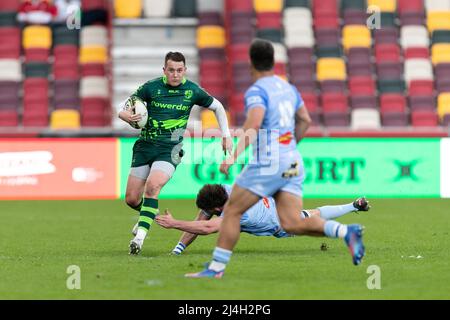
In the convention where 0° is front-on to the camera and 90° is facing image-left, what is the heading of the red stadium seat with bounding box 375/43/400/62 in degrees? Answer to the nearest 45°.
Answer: approximately 0°

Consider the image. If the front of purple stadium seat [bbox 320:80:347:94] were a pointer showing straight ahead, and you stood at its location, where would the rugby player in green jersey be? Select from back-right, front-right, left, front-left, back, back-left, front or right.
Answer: front

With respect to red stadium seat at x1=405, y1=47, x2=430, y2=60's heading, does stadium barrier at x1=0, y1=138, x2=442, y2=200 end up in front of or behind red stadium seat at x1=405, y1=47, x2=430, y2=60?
in front

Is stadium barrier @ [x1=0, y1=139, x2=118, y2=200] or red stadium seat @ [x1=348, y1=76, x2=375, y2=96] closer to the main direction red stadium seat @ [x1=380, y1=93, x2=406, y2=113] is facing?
the stadium barrier

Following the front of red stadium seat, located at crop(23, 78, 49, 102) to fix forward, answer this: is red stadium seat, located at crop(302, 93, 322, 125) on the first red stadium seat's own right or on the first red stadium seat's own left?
on the first red stadium seat's own left

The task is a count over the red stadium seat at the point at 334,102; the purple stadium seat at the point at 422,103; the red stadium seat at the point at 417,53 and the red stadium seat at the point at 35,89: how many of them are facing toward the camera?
4

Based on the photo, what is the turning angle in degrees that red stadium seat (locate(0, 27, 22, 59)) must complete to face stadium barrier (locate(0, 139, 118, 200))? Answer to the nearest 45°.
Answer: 0° — it already faces it

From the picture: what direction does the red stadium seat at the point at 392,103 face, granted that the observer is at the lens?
facing the viewer

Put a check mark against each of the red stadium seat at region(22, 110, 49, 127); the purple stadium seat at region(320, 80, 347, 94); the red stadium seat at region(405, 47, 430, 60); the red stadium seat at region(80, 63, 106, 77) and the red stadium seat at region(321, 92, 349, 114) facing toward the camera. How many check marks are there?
5

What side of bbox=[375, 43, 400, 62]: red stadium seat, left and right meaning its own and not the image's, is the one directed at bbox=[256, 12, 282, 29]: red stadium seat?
right

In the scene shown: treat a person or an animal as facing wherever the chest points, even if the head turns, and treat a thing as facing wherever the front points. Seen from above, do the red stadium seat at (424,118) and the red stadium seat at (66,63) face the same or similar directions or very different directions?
same or similar directions

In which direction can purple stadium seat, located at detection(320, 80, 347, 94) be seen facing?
toward the camera

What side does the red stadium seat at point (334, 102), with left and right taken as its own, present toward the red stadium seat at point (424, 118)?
left

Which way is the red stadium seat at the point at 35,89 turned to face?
toward the camera

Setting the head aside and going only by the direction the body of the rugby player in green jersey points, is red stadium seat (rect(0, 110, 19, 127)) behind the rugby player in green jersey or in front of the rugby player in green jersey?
behind

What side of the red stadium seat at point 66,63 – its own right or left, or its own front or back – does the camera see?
front

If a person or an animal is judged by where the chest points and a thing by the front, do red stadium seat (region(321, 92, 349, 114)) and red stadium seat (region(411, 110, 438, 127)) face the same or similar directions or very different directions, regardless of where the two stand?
same or similar directions
